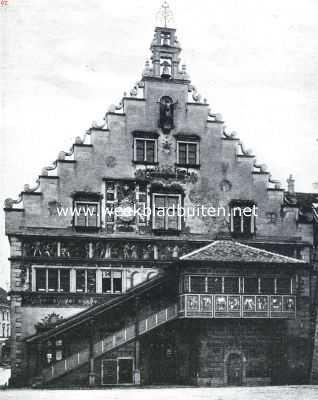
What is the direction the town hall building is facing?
toward the camera
